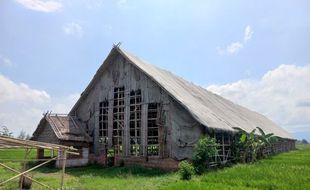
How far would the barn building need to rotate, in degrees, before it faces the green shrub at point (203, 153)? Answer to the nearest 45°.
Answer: approximately 90° to its left

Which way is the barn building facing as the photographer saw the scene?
facing the viewer and to the left of the viewer

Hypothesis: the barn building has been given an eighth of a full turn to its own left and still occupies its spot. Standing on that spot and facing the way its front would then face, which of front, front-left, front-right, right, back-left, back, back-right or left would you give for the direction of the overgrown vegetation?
left
